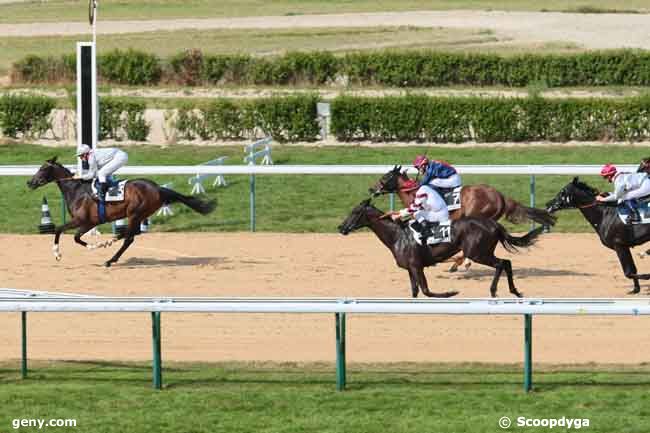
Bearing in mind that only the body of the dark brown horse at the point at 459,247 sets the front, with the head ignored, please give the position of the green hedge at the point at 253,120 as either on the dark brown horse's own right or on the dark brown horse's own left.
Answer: on the dark brown horse's own right

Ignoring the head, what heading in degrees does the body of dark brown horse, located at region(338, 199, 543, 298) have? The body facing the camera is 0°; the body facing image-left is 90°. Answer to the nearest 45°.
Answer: approximately 90°

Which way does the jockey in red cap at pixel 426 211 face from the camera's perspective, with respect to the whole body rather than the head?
to the viewer's left

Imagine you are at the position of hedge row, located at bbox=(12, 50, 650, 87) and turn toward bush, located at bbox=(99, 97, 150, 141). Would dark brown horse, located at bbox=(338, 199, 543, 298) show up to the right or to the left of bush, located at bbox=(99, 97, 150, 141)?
left

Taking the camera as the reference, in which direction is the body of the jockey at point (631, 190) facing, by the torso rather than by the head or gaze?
to the viewer's left

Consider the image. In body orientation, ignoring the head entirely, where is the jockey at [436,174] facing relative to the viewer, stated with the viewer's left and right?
facing to the left of the viewer

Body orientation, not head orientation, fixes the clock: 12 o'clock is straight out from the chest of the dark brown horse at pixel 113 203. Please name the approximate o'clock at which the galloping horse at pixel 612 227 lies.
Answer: The galloping horse is roughly at 7 o'clock from the dark brown horse.

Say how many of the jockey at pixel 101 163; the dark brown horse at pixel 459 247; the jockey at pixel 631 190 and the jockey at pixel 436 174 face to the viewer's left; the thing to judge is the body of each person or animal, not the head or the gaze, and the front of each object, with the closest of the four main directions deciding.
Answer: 4

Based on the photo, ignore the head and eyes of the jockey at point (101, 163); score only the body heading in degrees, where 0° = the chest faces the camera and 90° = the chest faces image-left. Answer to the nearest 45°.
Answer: approximately 90°

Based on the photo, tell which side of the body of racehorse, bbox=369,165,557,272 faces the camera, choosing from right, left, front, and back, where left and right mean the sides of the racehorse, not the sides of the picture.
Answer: left

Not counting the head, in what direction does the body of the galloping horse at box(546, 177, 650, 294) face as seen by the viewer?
to the viewer's left
